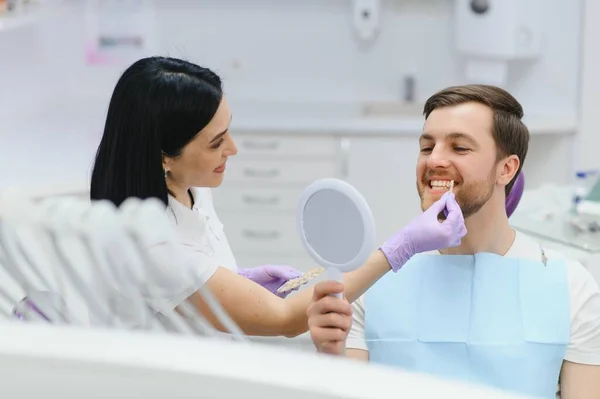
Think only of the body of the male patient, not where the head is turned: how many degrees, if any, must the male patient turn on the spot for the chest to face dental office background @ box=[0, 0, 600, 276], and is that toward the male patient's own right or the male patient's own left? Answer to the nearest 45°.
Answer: approximately 135° to the male patient's own right

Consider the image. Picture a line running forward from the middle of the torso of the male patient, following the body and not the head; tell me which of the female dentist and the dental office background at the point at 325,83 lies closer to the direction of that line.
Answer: the female dentist

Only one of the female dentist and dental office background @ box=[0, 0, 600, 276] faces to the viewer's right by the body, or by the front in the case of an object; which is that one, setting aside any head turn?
the female dentist

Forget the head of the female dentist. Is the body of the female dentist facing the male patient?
yes

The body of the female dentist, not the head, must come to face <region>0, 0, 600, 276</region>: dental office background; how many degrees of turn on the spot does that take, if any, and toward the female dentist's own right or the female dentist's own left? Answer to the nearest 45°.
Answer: approximately 90° to the female dentist's own left

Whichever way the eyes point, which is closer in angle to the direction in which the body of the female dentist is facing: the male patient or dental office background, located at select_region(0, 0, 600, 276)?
the male patient

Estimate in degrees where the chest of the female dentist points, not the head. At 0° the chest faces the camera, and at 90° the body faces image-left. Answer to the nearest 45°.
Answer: approximately 270°
